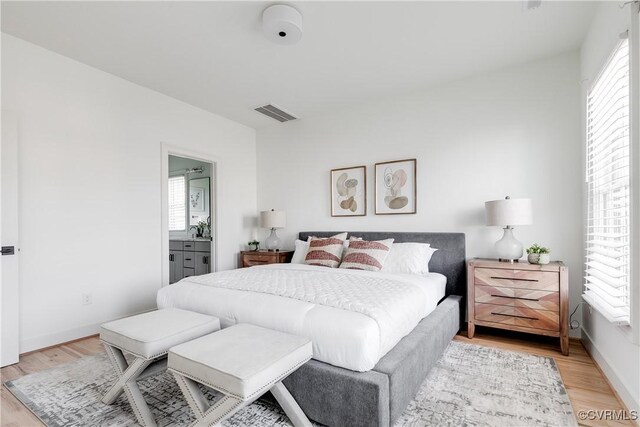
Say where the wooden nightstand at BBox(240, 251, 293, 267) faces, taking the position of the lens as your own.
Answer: facing the viewer and to the left of the viewer

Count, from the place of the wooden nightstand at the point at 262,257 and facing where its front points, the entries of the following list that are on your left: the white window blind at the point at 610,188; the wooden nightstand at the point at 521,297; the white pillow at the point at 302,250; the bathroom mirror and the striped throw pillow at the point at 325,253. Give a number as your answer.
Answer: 4

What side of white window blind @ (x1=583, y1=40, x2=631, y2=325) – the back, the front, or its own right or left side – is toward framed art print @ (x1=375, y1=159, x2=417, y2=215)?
front

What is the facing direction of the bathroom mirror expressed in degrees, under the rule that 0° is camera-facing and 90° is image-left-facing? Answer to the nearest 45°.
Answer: approximately 45°

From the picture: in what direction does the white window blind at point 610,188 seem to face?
to the viewer's left

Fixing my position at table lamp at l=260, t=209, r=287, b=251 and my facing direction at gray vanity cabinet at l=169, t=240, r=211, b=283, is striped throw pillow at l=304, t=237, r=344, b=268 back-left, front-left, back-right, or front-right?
back-left

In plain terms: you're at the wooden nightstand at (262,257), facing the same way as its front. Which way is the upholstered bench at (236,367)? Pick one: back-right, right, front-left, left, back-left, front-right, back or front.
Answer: front-left

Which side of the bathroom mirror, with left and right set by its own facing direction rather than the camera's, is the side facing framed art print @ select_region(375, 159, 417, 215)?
left

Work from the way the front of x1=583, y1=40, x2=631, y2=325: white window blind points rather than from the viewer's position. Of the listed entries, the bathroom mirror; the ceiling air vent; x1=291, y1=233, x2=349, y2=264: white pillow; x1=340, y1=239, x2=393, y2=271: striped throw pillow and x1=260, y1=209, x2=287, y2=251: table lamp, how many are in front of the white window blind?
5

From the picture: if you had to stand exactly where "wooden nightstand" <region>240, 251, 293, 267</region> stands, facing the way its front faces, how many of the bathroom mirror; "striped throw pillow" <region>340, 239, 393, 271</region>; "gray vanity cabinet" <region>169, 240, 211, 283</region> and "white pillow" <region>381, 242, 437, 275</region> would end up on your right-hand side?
2

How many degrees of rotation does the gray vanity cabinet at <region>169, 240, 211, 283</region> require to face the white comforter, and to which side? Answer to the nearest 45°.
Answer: approximately 45° to its left
